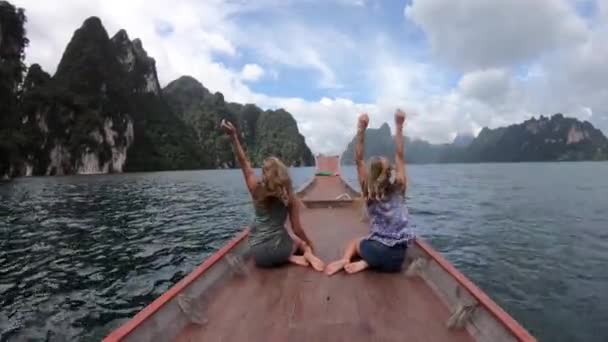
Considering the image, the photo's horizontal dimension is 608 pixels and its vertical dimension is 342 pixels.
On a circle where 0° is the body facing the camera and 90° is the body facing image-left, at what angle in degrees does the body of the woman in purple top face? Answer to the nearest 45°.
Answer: approximately 135°

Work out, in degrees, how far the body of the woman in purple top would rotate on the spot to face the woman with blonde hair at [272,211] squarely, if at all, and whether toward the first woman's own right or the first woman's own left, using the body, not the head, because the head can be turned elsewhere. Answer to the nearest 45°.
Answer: approximately 45° to the first woman's own left

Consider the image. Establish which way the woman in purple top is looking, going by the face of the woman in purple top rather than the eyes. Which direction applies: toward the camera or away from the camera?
away from the camera
